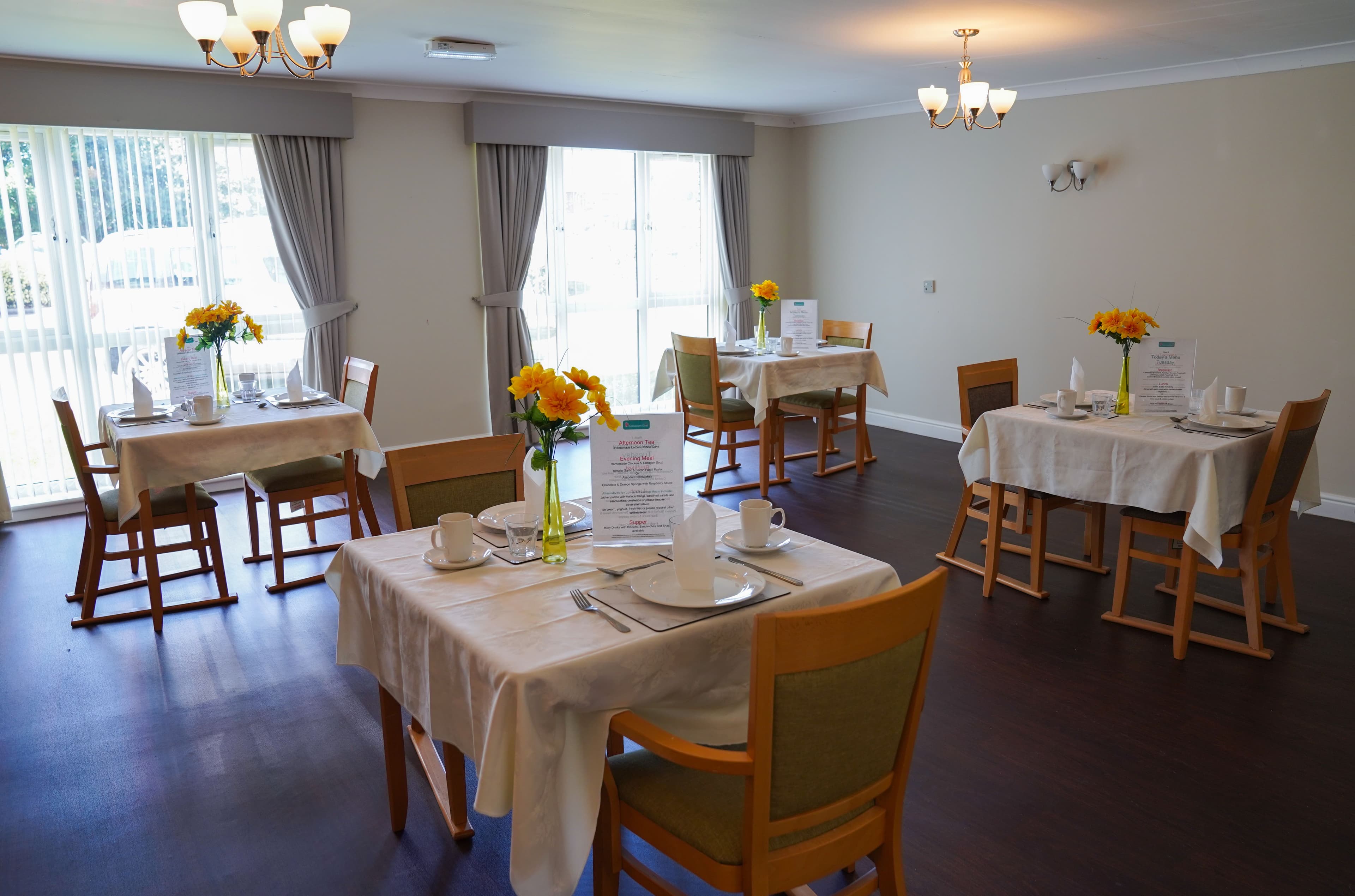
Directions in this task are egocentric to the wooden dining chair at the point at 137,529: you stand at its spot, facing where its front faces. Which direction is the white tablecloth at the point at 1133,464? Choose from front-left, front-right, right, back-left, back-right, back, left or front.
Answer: front-right

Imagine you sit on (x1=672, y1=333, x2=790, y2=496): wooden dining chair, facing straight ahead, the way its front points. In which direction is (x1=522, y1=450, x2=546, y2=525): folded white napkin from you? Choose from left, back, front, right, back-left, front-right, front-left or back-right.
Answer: back-right

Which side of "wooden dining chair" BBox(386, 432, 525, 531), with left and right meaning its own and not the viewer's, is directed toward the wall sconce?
left

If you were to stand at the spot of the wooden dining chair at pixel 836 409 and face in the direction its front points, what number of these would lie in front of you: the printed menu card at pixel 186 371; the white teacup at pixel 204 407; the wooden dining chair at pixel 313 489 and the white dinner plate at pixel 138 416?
4

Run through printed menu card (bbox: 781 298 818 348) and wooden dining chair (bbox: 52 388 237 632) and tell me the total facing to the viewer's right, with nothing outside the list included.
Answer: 1

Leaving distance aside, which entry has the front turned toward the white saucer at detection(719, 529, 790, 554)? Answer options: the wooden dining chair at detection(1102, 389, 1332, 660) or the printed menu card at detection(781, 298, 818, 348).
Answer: the printed menu card

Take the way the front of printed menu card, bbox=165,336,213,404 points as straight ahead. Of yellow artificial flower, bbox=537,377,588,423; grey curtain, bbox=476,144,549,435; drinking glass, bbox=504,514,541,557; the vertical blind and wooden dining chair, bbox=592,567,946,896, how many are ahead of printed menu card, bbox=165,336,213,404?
3

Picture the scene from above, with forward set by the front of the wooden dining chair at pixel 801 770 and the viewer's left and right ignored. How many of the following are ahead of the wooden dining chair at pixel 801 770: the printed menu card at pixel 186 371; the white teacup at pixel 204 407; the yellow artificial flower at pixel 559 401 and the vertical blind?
4

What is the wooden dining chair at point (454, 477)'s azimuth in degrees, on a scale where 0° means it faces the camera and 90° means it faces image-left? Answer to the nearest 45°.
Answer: approximately 315°

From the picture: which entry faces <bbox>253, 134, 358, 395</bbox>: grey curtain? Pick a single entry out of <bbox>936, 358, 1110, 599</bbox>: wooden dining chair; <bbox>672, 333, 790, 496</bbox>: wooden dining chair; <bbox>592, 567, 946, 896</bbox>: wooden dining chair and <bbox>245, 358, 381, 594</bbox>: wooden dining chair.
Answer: <bbox>592, 567, 946, 896</bbox>: wooden dining chair

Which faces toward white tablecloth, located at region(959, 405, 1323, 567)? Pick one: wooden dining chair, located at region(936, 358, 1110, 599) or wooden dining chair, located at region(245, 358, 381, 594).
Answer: wooden dining chair, located at region(936, 358, 1110, 599)

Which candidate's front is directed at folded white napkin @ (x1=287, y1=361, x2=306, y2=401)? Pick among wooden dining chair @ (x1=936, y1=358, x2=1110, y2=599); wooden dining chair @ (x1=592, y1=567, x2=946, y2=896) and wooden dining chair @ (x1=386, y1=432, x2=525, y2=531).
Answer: wooden dining chair @ (x1=592, y1=567, x2=946, y2=896)

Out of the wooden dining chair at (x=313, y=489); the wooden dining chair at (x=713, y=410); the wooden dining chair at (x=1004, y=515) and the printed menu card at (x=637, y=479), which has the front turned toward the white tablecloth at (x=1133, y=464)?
the wooden dining chair at (x=1004, y=515)
